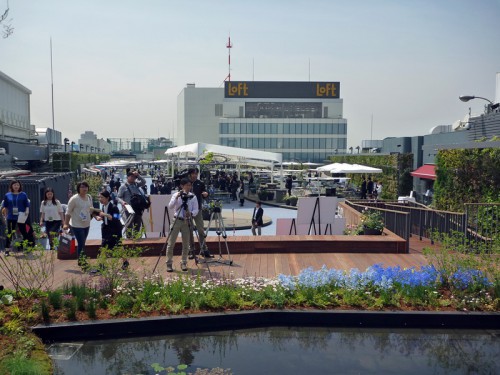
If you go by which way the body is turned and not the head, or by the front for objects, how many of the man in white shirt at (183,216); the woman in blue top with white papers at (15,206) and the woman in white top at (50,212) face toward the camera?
3

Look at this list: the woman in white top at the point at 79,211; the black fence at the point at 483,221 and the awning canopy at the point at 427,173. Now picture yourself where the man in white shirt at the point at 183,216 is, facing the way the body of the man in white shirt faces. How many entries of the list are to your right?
1

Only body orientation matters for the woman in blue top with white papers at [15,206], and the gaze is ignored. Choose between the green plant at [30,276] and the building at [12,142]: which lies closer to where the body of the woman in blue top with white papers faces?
the green plant

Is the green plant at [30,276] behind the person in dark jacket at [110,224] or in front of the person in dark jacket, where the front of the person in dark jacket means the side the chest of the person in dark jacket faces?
in front

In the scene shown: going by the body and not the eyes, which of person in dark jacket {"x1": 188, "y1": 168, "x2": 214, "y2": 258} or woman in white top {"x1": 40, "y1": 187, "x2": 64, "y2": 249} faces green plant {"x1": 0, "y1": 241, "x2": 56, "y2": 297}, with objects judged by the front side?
the woman in white top

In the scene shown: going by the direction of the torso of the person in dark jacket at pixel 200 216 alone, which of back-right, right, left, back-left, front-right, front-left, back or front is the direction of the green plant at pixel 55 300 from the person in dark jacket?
right

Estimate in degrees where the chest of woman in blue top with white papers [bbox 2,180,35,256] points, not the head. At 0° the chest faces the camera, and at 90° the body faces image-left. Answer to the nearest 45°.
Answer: approximately 0°

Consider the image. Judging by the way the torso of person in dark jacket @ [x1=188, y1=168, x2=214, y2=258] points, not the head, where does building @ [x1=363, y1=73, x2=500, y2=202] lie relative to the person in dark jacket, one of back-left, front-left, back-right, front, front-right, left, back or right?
left

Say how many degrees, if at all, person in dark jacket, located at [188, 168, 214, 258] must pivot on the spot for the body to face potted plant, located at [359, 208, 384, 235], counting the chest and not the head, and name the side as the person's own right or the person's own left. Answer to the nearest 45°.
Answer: approximately 45° to the person's own left

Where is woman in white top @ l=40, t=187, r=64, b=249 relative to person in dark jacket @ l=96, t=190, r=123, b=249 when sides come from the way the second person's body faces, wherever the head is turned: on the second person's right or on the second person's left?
on the second person's right

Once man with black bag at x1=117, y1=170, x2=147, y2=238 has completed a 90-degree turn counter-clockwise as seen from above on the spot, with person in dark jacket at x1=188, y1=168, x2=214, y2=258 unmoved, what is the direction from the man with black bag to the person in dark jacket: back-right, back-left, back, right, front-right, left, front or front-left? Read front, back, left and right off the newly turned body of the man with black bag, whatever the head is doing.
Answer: front

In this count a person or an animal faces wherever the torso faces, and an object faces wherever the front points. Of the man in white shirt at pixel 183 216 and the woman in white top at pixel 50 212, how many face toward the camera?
2

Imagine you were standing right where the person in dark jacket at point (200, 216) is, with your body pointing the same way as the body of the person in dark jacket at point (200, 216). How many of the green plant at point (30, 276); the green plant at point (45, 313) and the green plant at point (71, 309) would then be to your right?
3
